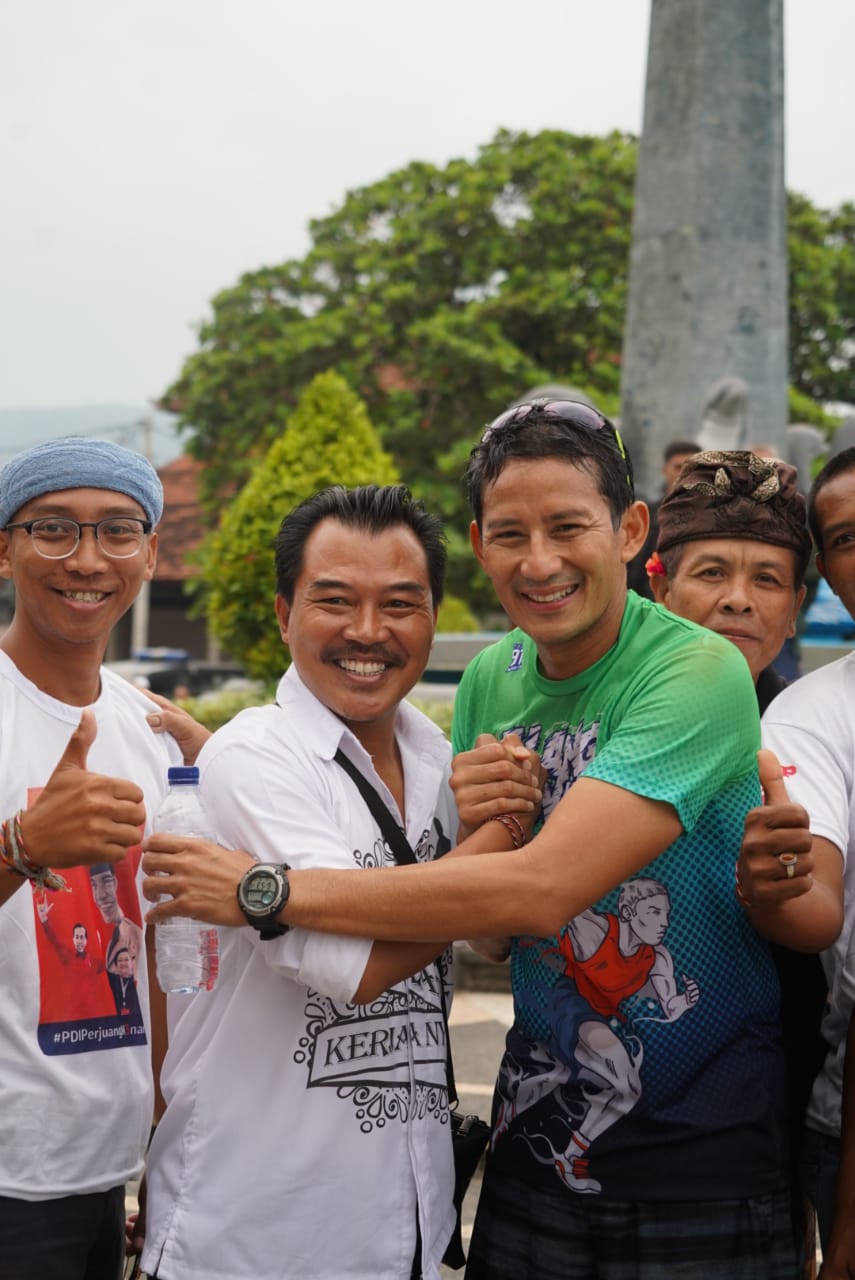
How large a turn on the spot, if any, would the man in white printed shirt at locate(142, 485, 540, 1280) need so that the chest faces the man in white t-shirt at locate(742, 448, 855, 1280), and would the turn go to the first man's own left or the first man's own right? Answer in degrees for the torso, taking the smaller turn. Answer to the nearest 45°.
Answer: approximately 45° to the first man's own left

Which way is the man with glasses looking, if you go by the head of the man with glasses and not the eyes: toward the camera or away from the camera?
toward the camera

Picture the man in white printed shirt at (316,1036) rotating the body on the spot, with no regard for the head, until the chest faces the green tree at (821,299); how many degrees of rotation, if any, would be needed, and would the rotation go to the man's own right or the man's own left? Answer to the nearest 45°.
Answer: approximately 135° to the man's own left

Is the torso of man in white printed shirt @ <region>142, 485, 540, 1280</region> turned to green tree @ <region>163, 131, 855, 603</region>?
no

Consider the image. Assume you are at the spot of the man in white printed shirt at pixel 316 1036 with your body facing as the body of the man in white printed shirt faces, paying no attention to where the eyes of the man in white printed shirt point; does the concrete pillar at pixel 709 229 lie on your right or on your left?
on your left

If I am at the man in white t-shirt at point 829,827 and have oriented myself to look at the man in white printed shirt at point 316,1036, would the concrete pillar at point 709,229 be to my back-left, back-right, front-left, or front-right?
back-right

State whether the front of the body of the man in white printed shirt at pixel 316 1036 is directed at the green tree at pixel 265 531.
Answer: no

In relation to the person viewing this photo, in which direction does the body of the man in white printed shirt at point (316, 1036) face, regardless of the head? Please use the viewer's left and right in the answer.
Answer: facing the viewer and to the right of the viewer
